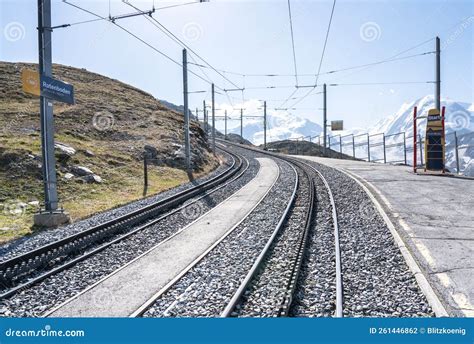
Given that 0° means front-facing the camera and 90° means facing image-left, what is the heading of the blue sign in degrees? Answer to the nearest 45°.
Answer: approximately 315°

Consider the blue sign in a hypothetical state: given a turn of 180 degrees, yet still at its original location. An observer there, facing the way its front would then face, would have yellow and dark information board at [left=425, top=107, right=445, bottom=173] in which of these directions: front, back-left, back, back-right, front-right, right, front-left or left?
back-right

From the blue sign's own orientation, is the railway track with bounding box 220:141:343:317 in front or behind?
in front

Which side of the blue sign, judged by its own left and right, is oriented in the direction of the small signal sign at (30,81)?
right

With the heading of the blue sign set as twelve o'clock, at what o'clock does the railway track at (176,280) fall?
The railway track is roughly at 1 o'clock from the blue sign.

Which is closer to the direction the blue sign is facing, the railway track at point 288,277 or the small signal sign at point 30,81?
the railway track

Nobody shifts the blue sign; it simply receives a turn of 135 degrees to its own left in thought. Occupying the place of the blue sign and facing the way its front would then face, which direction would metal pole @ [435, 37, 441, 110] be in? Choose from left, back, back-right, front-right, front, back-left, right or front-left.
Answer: right
